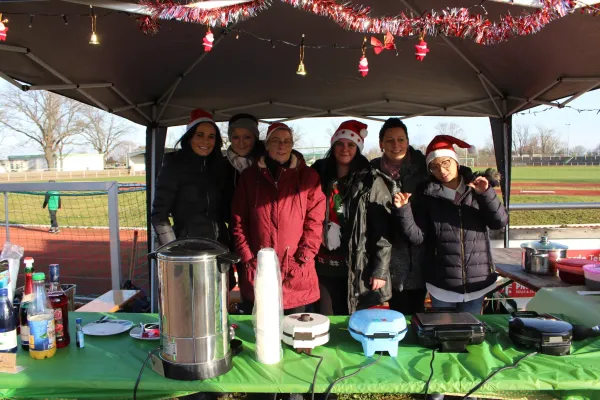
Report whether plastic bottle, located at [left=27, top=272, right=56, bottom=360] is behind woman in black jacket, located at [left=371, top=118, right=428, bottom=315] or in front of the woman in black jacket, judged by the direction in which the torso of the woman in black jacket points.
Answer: in front

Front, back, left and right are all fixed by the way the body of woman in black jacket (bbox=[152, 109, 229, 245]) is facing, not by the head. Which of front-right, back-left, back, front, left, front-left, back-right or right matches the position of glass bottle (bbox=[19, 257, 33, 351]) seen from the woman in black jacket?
right

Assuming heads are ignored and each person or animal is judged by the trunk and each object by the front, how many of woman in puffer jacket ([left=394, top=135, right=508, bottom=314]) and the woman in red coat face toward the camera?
2

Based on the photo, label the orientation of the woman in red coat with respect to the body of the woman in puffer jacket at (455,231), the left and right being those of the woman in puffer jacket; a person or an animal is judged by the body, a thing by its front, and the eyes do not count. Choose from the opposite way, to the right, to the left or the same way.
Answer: the same way

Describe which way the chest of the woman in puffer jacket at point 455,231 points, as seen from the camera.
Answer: toward the camera

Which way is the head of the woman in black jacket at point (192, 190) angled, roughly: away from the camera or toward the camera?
toward the camera

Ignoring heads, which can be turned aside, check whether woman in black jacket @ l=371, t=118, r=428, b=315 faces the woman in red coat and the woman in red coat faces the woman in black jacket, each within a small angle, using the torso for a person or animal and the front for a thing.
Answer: no

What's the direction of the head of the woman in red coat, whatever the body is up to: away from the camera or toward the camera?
toward the camera

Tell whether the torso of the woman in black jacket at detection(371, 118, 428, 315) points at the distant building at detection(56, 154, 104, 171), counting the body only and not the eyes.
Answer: no

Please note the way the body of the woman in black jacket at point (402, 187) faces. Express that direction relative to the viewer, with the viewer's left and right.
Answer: facing the viewer and to the left of the viewer

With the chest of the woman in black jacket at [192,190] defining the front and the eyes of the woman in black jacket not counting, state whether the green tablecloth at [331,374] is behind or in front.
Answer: in front

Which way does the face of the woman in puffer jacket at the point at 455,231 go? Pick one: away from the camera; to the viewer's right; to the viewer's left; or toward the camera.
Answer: toward the camera

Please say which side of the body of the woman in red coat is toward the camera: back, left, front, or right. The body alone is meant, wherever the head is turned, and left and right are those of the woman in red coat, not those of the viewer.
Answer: front
